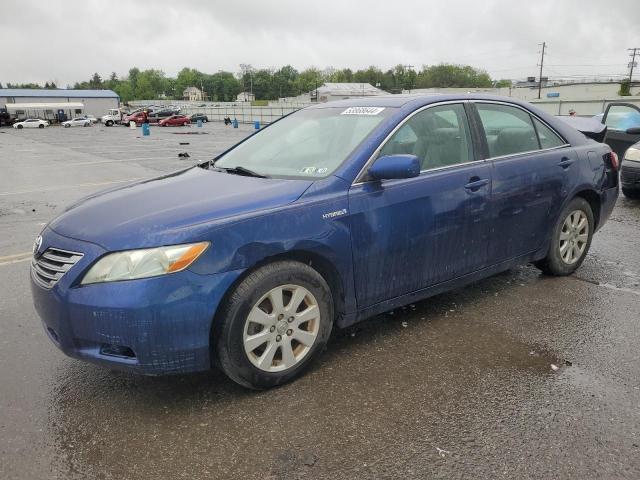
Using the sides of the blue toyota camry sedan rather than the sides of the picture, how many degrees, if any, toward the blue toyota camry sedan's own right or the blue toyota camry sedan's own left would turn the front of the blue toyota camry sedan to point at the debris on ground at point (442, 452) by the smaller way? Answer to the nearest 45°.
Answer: approximately 90° to the blue toyota camry sedan's own left

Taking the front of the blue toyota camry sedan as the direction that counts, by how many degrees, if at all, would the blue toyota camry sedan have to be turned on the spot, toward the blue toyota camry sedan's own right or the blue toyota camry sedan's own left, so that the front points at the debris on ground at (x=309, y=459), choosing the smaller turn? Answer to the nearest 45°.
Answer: approximately 45° to the blue toyota camry sedan's own left

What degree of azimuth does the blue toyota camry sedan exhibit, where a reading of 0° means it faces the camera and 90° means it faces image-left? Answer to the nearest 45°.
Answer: approximately 45°

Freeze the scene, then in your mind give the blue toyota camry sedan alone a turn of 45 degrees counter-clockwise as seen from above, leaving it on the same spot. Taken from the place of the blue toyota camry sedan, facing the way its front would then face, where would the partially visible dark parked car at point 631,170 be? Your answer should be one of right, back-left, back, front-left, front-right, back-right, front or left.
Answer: back-left
